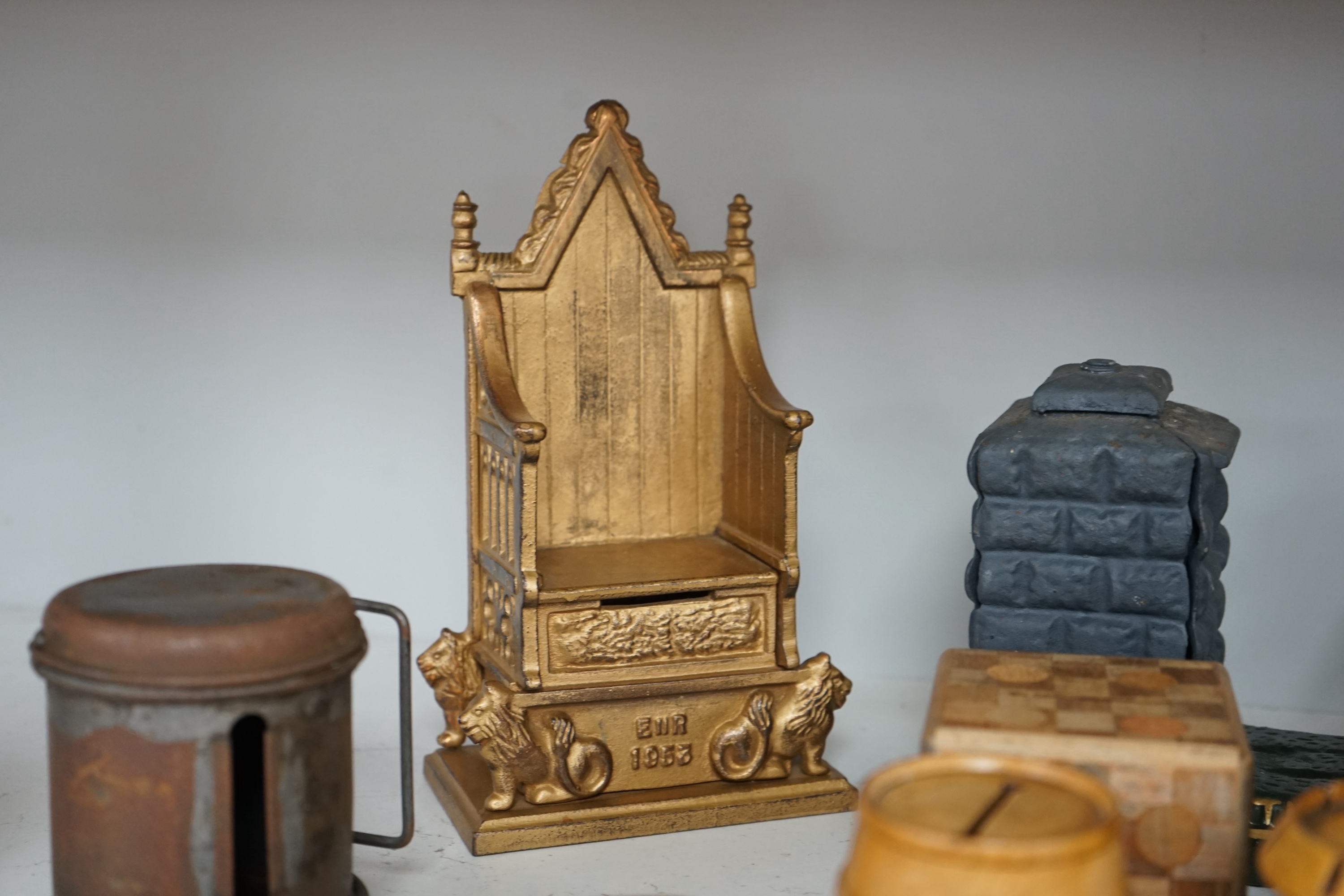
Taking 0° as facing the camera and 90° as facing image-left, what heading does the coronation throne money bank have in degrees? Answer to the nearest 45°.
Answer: approximately 0°

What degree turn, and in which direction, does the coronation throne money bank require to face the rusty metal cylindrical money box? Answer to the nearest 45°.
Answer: approximately 45° to its right

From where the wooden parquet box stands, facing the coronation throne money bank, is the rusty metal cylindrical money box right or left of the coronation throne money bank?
left

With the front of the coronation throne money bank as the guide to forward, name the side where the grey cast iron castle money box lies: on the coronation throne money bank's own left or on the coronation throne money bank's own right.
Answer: on the coronation throne money bank's own left

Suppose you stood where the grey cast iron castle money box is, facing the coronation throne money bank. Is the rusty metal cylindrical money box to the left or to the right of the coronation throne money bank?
left

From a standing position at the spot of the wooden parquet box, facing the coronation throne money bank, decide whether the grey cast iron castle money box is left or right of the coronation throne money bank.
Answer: right

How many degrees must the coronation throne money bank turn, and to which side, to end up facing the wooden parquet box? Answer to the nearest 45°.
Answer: approximately 45° to its left
